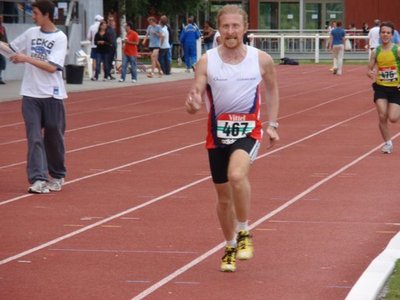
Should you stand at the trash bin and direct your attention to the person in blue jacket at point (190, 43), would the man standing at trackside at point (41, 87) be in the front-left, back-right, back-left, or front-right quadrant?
back-right

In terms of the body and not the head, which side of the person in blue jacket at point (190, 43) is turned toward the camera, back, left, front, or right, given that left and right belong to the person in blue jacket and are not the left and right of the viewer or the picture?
back

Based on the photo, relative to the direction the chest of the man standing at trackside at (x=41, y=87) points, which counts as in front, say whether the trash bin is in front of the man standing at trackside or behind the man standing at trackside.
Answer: behind

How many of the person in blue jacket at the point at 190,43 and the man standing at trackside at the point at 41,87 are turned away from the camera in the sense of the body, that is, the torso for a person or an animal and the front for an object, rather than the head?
1
